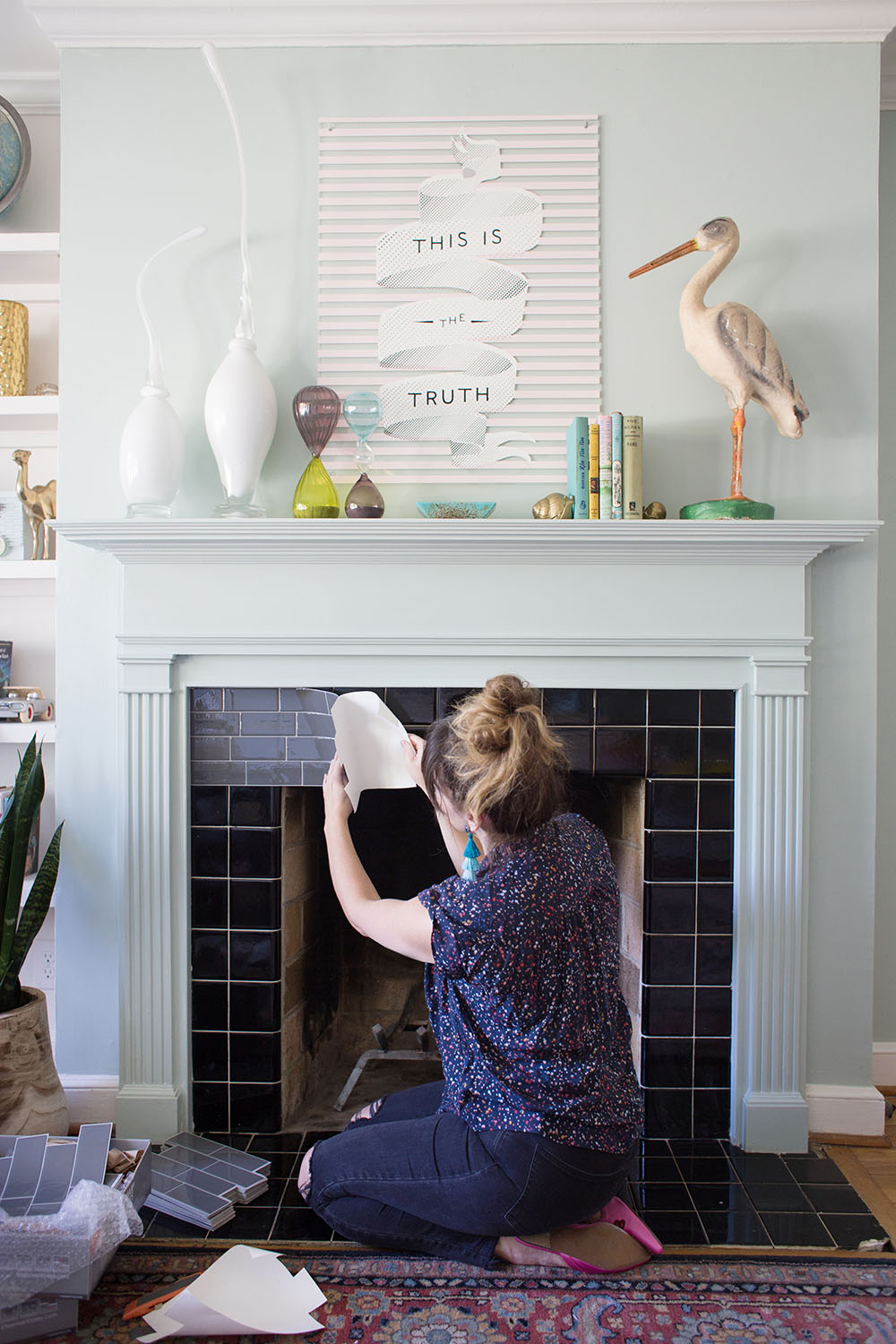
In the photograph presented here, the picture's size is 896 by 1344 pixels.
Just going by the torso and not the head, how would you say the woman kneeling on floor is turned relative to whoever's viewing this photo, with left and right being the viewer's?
facing away from the viewer and to the left of the viewer

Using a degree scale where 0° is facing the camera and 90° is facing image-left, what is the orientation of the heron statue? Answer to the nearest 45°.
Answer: approximately 90°

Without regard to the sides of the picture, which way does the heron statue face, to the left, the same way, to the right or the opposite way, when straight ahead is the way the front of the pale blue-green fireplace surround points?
to the right

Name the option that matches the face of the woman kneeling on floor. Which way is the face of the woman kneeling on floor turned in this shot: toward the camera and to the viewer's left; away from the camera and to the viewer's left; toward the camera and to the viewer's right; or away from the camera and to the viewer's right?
away from the camera and to the viewer's left

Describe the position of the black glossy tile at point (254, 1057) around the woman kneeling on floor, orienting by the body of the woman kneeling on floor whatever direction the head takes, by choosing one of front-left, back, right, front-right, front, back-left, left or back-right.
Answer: front

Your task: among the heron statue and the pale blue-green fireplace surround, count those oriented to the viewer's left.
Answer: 1

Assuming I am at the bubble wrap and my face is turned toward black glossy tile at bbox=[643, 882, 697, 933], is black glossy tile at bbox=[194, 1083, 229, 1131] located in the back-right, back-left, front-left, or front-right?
front-left

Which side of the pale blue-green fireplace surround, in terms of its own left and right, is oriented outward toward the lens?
front

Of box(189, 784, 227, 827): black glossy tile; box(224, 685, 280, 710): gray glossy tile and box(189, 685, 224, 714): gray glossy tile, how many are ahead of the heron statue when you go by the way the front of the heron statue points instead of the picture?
3
